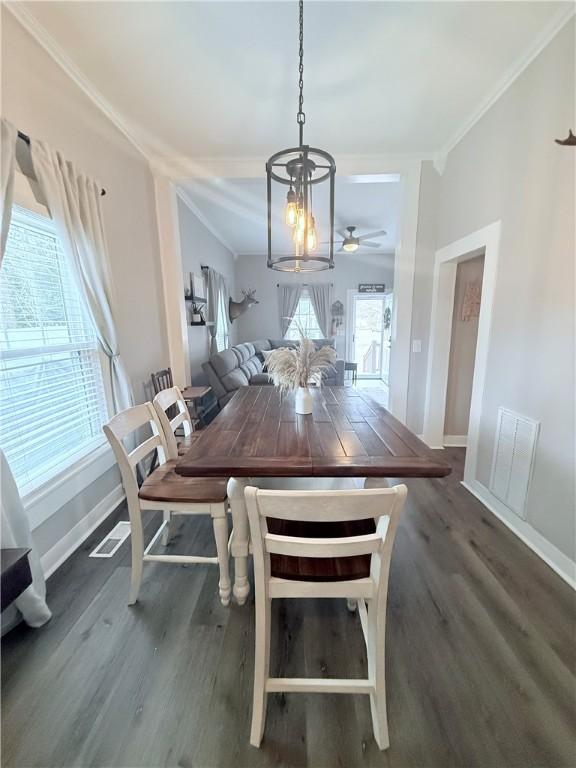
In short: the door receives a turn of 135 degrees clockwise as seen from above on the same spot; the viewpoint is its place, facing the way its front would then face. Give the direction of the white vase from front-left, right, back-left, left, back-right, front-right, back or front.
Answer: back-left

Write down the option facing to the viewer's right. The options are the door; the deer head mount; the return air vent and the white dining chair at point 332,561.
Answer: the deer head mount

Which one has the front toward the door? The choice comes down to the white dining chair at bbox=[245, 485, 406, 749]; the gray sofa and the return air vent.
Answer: the white dining chair

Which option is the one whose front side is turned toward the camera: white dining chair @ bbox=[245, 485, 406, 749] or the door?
the door

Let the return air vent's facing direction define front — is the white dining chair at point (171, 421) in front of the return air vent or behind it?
in front

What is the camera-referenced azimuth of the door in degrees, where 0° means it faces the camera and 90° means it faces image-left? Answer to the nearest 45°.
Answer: approximately 0°

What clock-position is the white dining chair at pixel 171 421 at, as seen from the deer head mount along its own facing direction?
The white dining chair is roughly at 3 o'clock from the deer head mount.

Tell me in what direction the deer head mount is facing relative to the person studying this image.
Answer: facing to the right of the viewer

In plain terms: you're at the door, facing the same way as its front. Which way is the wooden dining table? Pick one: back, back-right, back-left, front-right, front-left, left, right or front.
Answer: front

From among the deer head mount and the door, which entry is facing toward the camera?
the door

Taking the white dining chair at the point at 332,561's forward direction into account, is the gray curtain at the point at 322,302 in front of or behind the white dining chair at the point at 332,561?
in front

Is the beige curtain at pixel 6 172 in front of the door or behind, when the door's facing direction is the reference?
in front

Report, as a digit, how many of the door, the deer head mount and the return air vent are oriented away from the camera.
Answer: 0

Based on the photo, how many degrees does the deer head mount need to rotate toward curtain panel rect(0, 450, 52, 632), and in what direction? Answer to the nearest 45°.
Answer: approximately 90° to its right

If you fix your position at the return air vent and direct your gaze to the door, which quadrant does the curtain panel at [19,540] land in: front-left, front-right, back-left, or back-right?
back-left

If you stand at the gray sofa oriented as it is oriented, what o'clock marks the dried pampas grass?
The dried pampas grass is roughly at 1 o'clock from the gray sofa.

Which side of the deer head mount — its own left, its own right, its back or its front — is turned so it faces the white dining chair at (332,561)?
right

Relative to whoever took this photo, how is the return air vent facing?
facing the viewer and to the left of the viewer

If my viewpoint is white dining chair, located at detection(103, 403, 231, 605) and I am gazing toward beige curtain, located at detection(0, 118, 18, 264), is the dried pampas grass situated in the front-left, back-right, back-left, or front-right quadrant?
back-right

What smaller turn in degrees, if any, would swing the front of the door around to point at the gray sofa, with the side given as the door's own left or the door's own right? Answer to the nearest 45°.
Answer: approximately 45° to the door's own right
